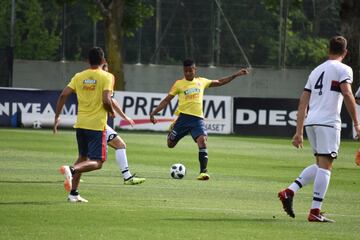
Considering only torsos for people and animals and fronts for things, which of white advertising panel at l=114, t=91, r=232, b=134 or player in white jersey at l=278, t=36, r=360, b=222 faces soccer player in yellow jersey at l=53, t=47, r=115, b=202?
the white advertising panel

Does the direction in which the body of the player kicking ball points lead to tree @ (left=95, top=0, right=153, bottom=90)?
no

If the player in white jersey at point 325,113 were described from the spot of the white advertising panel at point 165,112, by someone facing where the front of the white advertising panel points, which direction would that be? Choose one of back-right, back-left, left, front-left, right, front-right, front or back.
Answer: front

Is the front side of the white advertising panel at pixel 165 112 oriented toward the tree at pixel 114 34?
no

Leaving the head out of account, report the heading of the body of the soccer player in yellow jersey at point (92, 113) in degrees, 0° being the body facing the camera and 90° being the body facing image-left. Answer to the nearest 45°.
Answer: approximately 225°

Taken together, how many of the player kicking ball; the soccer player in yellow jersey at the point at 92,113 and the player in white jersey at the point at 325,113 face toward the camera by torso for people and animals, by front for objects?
1

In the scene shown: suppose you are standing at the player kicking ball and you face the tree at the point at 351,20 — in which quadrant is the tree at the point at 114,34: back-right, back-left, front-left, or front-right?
front-left

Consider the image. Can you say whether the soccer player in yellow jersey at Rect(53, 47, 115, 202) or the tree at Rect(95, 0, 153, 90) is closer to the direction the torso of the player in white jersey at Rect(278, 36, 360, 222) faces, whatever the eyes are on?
the tree

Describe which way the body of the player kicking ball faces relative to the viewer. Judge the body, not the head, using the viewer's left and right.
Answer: facing the viewer

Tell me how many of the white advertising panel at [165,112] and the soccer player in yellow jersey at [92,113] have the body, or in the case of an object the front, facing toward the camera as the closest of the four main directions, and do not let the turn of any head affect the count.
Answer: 1

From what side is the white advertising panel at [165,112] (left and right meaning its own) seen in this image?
front

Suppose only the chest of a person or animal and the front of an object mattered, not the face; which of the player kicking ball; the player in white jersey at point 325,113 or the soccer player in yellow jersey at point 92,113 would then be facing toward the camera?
the player kicking ball

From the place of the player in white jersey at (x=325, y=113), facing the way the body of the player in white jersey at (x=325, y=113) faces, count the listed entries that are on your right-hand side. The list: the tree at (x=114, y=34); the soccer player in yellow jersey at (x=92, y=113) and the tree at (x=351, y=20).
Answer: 0

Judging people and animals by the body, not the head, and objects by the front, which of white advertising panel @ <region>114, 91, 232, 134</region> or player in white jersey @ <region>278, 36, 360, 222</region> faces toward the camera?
the white advertising panel

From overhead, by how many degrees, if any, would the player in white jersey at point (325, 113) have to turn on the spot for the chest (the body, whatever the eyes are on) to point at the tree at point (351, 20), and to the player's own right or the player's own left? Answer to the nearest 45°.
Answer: approximately 45° to the player's own left

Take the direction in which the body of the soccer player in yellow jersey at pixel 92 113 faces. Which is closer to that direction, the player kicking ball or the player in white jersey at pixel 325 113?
the player kicking ball

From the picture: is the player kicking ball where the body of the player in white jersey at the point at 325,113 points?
no
